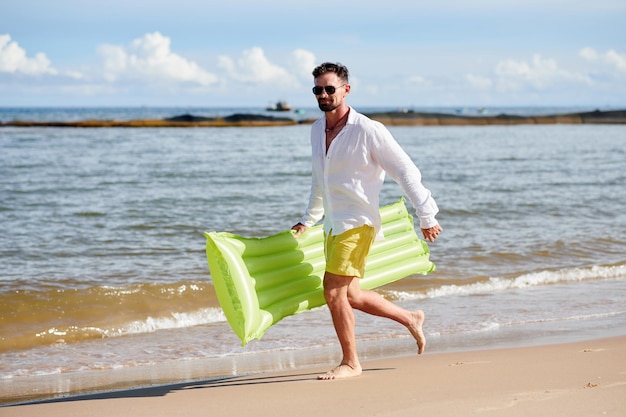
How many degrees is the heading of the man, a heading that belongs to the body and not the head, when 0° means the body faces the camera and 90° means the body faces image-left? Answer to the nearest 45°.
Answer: approximately 45°
